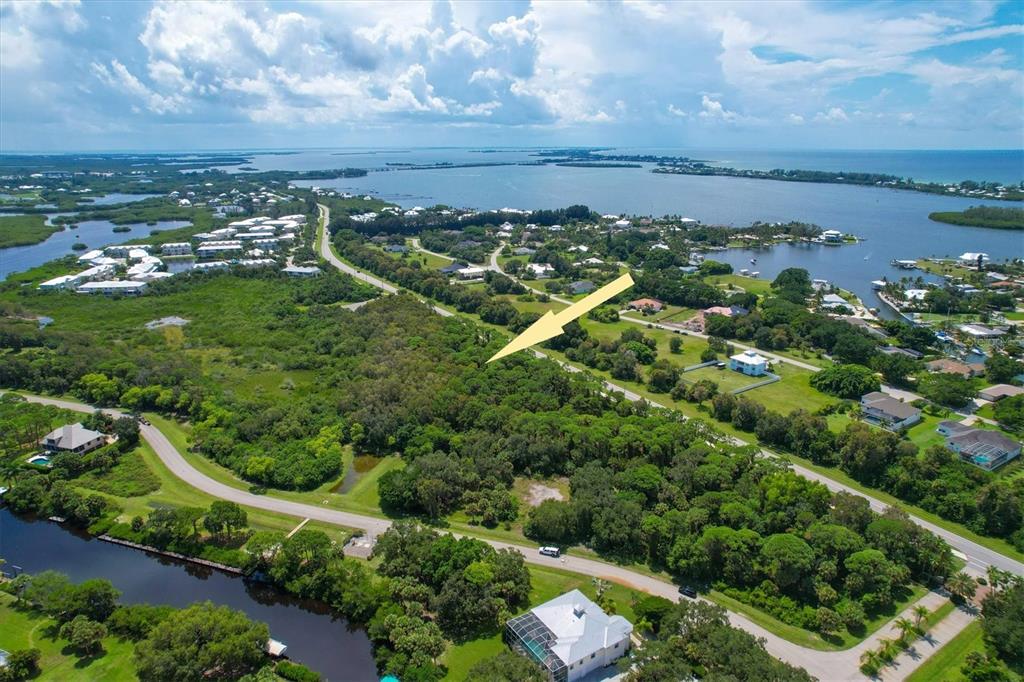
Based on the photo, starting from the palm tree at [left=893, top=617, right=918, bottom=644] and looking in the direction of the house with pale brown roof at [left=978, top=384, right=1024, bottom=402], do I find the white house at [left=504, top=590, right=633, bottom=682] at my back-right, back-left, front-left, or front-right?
back-left

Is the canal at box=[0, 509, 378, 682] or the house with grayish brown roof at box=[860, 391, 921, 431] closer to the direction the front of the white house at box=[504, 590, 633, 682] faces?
the house with grayish brown roof

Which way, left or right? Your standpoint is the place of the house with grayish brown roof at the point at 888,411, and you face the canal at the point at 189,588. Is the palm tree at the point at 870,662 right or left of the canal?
left

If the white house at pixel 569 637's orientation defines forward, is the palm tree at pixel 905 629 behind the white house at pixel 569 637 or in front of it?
in front

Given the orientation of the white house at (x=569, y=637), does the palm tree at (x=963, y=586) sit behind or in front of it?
in front

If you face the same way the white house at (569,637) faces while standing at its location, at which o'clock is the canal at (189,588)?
The canal is roughly at 8 o'clock from the white house.

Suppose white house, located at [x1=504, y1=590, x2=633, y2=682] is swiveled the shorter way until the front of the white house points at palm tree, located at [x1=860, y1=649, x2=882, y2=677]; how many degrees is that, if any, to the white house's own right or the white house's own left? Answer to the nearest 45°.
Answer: approximately 45° to the white house's own right

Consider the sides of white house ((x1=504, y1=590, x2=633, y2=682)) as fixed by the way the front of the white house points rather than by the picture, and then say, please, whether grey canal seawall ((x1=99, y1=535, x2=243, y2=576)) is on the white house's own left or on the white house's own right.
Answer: on the white house's own left

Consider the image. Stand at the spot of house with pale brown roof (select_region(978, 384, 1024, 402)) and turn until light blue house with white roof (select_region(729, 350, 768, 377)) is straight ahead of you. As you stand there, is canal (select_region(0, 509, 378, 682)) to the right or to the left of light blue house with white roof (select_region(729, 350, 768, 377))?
left

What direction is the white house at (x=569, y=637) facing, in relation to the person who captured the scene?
facing away from the viewer and to the right of the viewer

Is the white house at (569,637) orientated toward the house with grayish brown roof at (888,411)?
yes
